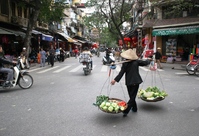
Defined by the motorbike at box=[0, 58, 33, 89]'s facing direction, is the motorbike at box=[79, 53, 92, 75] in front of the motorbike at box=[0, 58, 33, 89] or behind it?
in front

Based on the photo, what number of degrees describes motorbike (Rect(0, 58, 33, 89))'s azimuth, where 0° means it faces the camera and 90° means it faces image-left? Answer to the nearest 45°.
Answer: approximately 270°

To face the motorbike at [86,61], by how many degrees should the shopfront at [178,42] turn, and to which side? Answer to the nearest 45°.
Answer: approximately 45° to its right

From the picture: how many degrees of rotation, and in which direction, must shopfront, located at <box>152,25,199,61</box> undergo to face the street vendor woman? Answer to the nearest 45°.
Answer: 0° — it already faces them

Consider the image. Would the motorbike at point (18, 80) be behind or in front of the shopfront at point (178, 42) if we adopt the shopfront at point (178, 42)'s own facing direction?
in front
